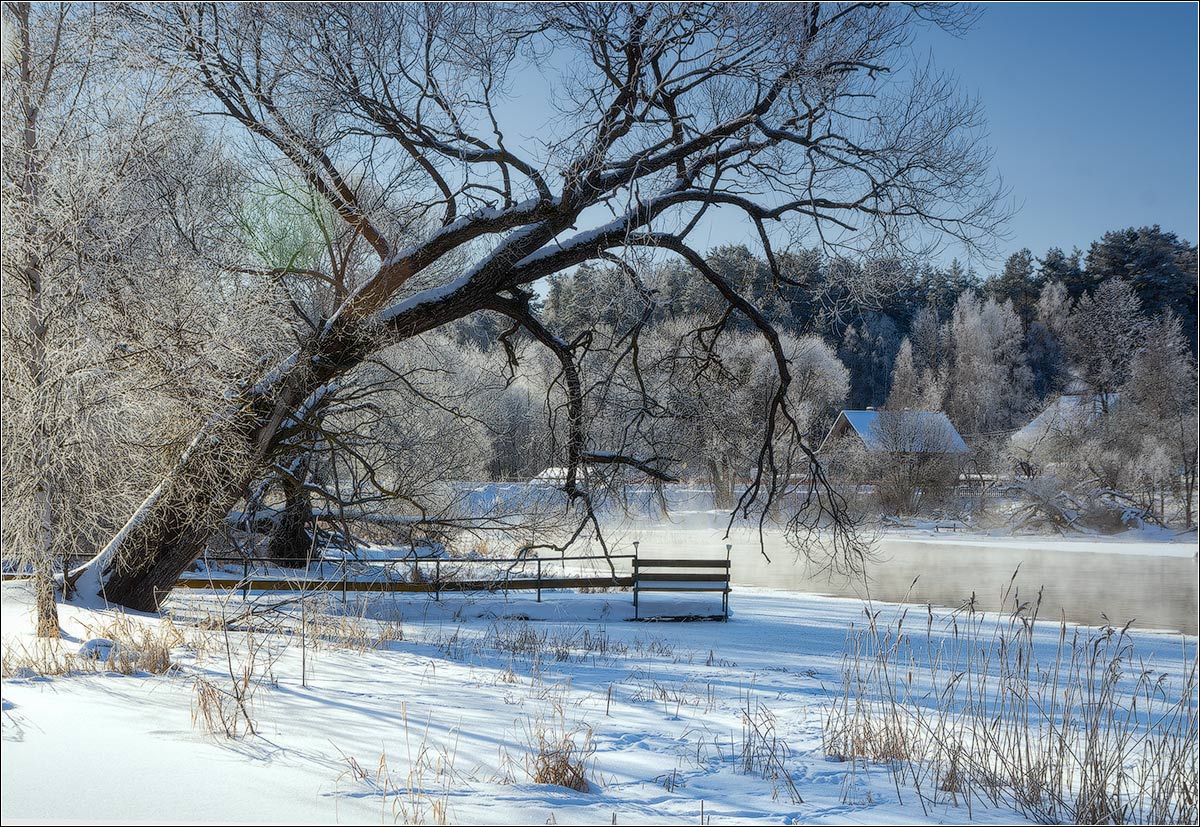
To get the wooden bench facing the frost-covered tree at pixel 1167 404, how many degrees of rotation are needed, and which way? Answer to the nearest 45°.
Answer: approximately 45° to its right

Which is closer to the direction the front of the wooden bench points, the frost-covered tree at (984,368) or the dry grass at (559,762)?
the frost-covered tree

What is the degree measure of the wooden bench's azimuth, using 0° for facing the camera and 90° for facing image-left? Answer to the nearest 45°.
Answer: approximately 180°

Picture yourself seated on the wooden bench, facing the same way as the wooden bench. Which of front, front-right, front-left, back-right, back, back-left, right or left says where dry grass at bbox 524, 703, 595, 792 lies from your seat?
back

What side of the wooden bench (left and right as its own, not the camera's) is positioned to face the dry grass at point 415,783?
back

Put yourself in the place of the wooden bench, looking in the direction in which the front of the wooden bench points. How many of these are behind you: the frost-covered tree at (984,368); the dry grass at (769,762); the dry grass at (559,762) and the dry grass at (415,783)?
3

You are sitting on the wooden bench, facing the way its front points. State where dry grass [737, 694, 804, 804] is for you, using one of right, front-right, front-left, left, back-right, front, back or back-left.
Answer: back
